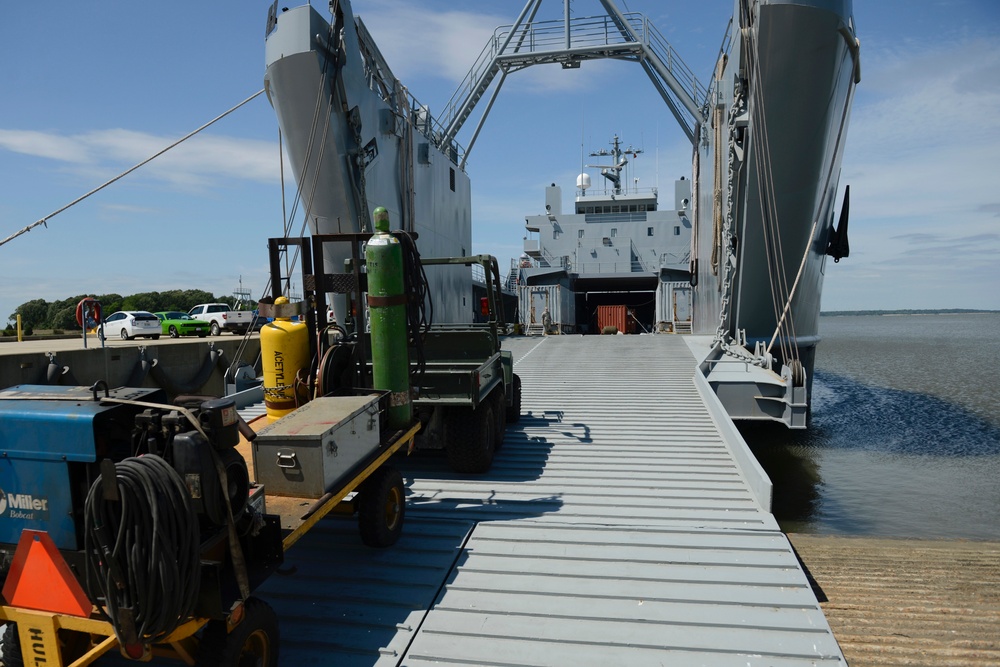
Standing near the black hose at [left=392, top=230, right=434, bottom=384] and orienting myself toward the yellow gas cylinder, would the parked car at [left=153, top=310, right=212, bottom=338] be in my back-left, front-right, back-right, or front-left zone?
front-right

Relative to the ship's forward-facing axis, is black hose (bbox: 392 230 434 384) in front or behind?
in front

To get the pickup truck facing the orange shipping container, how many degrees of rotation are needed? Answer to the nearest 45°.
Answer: approximately 135° to its right

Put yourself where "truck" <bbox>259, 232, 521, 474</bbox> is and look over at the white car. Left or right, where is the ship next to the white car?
right

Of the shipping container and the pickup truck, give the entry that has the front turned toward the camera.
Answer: the shipping container

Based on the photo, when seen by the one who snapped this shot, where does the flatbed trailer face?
facing away from the viewer and to the right of the viewer

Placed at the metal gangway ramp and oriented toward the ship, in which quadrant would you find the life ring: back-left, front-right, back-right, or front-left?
front-left

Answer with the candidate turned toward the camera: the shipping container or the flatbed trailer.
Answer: the shipping container

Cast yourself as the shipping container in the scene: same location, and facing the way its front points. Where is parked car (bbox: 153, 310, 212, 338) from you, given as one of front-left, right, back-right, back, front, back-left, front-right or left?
right

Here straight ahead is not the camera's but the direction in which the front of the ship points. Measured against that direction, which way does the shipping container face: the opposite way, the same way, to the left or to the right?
the same way

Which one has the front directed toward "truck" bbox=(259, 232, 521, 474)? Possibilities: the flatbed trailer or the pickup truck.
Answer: the flatbed trailer

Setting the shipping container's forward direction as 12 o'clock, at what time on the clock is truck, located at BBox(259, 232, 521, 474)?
The truck is roughly at 12 o'clock from the shipping container.

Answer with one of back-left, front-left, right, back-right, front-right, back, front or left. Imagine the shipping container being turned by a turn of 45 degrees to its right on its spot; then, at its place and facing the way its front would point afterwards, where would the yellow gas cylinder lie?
front-left

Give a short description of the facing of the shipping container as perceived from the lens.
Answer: facing the viewer

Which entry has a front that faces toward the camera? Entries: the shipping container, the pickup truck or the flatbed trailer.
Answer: the shipping container
